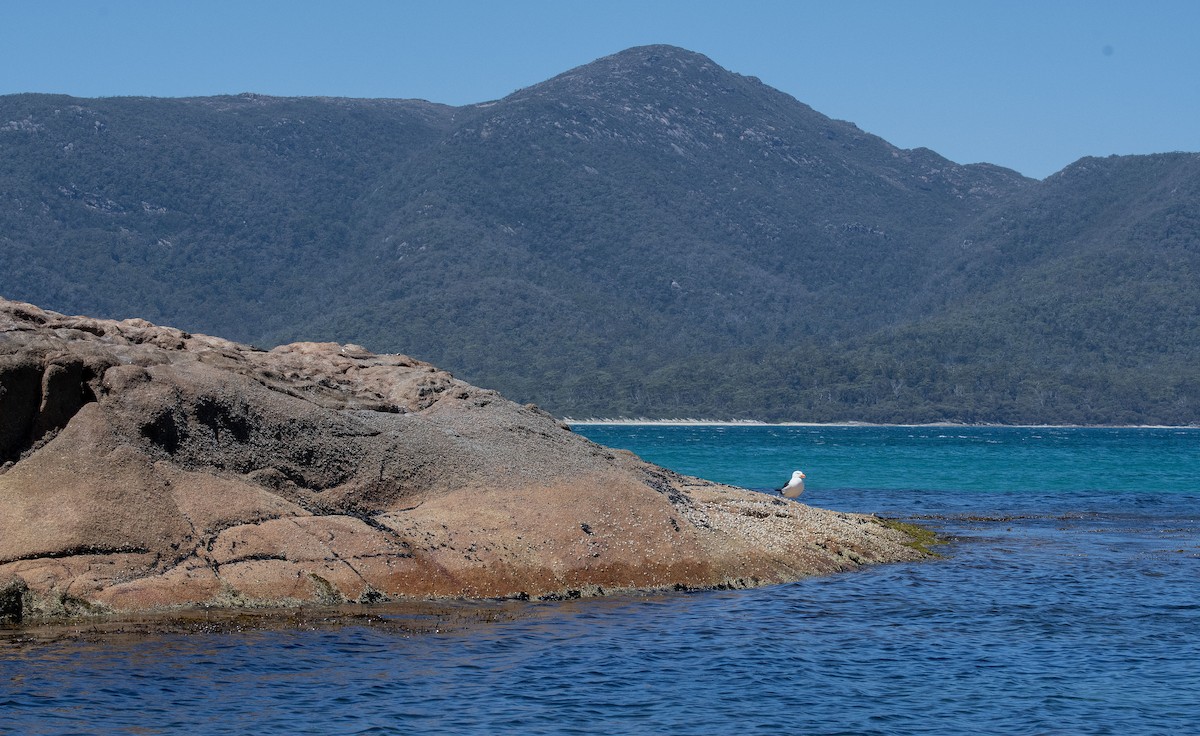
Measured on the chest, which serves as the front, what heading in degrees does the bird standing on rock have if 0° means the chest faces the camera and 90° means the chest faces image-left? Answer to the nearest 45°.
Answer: approximately 270°
